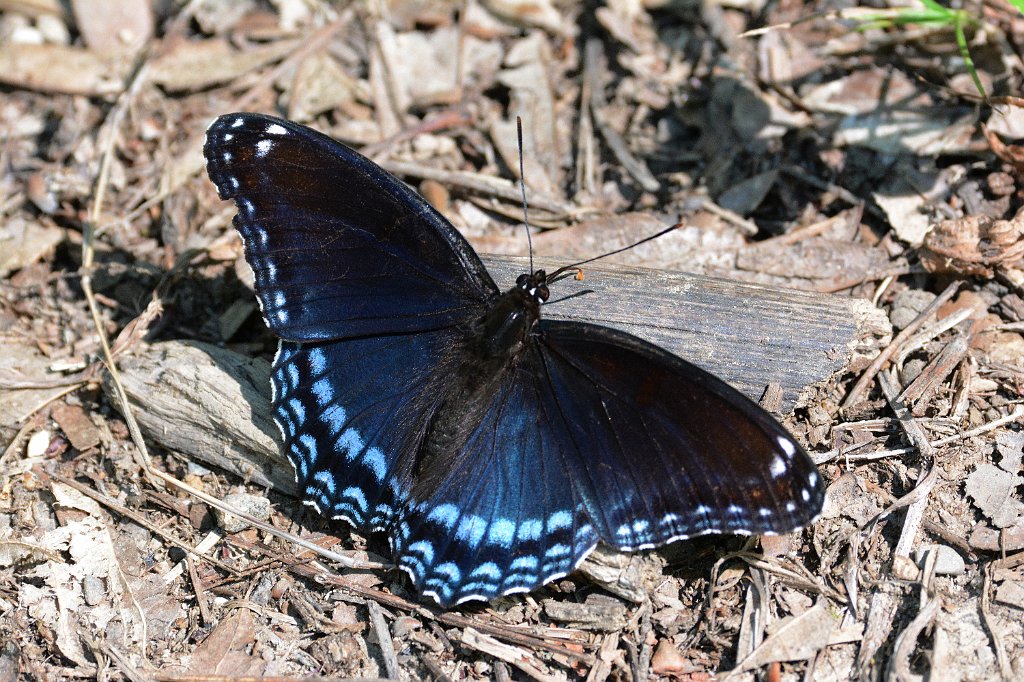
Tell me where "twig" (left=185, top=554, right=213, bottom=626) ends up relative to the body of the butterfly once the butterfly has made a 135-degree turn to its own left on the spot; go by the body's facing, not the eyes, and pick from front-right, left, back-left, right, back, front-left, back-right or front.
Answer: front

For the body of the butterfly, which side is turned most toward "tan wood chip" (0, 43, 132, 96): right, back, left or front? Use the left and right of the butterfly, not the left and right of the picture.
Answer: left

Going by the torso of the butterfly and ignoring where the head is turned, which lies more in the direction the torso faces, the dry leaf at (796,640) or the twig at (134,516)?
the dry leaf

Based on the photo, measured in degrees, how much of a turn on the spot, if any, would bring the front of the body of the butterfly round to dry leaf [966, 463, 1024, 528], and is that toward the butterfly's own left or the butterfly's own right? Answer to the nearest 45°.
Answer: approximately 45° to the butterfly's own right

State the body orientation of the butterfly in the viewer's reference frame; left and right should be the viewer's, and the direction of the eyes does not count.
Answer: facing away from the viewer and to the right of the viewer

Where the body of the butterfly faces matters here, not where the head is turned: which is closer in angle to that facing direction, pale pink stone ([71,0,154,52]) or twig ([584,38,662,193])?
the twig

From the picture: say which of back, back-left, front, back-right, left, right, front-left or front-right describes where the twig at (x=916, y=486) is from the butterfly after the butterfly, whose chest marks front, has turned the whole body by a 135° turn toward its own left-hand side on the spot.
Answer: back

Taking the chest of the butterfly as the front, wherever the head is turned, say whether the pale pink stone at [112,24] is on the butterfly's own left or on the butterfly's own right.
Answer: on the butterfly's own left

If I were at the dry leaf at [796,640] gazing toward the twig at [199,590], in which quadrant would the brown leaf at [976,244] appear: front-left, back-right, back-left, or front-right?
back-right

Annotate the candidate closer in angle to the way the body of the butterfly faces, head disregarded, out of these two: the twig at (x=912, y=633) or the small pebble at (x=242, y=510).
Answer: the twig

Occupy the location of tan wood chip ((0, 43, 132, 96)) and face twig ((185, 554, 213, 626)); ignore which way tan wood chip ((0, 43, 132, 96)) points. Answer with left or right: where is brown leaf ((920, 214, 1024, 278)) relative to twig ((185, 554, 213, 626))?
left

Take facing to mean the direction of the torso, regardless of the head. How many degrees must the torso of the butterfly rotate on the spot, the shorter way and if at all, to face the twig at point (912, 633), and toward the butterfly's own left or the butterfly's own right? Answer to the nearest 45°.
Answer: approximately 90° to the butterfly's own right
